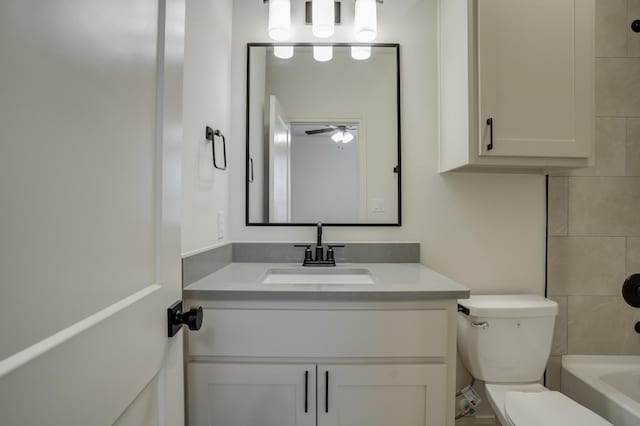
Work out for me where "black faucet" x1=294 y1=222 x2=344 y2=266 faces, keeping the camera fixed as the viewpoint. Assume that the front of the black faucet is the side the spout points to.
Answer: facing the viewer

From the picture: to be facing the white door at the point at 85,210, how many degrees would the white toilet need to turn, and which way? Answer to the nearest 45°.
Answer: approximately 45° to its right

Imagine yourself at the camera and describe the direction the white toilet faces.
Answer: facing the viewer and to the right of the viewer

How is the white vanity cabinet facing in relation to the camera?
toward the camera

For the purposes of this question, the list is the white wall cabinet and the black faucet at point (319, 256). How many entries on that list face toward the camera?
2

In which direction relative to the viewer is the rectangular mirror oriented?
toward the camera
